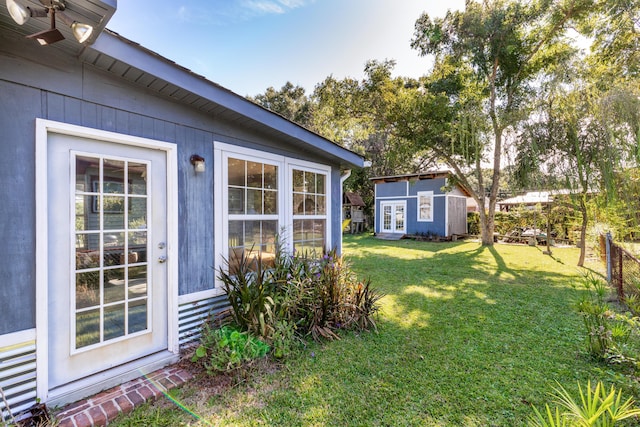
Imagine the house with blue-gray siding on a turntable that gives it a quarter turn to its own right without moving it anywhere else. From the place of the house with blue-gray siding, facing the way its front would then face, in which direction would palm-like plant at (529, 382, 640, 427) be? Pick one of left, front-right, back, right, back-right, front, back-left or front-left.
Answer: left

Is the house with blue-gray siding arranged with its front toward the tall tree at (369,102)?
no

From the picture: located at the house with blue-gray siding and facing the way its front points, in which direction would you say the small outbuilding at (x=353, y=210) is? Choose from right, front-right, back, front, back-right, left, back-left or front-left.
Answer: left

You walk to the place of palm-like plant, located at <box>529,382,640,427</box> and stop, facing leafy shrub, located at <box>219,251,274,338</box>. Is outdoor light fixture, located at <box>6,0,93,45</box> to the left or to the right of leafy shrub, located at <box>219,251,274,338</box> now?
left

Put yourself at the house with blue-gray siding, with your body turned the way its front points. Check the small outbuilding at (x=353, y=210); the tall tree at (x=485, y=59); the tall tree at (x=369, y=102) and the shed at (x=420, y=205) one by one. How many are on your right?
0

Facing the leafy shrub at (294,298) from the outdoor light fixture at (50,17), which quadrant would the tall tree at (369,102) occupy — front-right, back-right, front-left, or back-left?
front-left

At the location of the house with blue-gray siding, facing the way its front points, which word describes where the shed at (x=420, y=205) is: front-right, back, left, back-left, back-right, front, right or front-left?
left

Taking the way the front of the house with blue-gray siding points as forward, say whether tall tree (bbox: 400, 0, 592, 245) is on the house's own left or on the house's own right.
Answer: on the house's own left

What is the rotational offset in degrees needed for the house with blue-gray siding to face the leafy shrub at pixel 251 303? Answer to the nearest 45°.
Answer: approximately 45° to its left

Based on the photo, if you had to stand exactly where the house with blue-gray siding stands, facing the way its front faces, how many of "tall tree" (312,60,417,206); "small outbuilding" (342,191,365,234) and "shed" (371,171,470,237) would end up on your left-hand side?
3

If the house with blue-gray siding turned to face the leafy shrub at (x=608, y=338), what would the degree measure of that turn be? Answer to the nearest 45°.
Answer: approximately 45° to its left

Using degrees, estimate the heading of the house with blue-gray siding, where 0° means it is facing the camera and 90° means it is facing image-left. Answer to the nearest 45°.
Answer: approximately 315°

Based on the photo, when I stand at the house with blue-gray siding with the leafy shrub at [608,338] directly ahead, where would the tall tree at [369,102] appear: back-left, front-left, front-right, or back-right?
front-left

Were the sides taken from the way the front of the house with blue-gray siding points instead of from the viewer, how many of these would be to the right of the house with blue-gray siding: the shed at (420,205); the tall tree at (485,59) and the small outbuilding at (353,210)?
0
